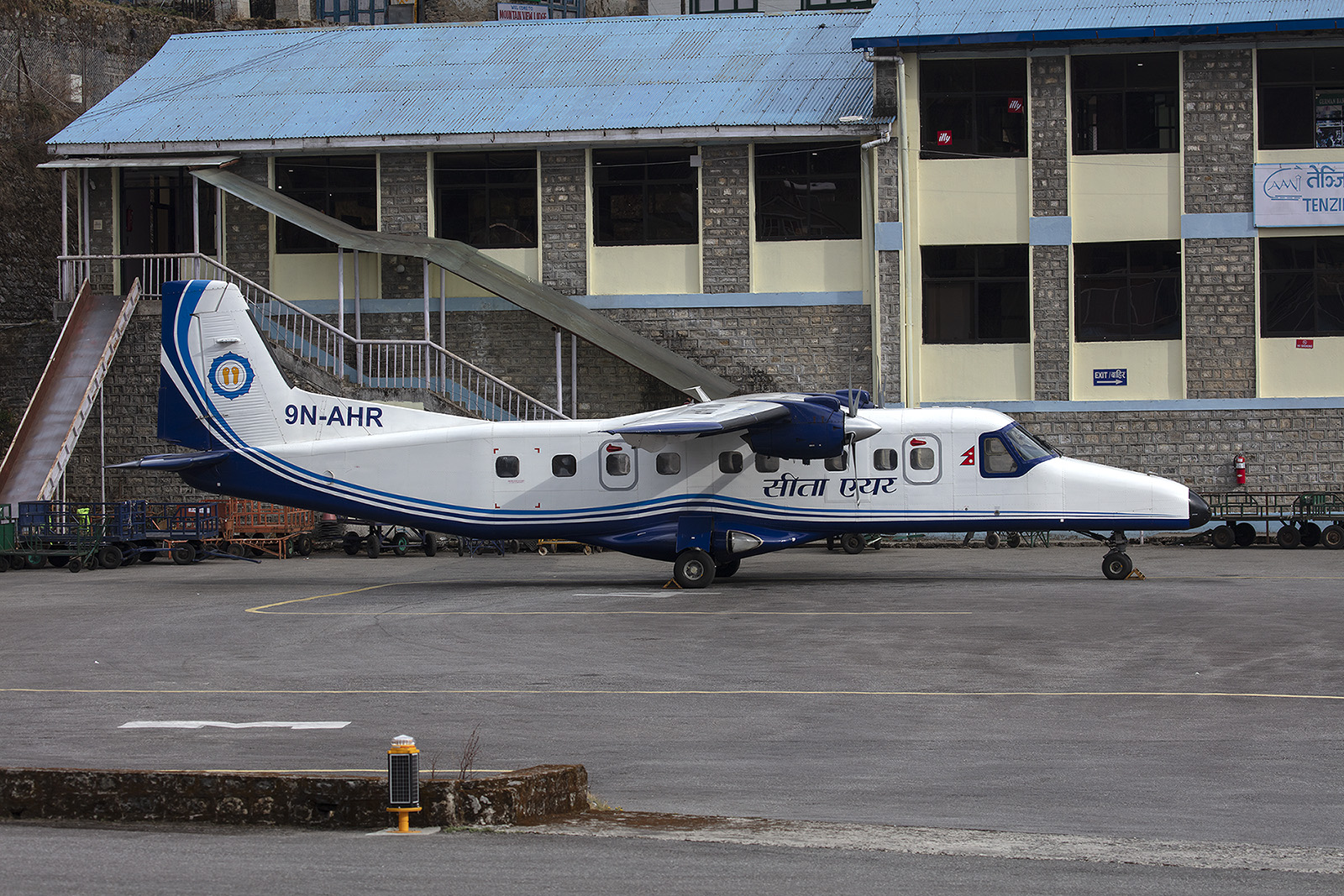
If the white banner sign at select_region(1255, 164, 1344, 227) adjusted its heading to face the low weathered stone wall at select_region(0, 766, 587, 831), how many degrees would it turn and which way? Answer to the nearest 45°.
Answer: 0° — it already faces it

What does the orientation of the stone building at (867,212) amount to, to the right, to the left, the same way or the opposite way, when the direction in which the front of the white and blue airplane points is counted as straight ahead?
to the right

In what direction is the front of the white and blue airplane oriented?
to the viewer's right

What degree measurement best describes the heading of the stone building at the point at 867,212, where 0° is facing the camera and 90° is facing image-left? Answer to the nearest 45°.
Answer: approximately 0°

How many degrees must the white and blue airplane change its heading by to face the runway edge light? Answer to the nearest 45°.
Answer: approximately 90° to its right

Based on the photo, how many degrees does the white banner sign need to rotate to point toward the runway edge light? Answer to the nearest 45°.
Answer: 0° — it already faces it

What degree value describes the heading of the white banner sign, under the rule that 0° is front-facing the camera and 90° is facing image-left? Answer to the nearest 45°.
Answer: approximately 0°
